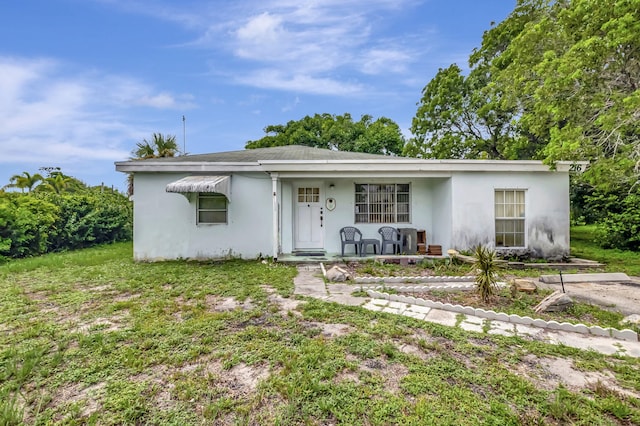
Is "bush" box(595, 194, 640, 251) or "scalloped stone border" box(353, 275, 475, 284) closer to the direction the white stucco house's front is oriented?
the scalloped stone border

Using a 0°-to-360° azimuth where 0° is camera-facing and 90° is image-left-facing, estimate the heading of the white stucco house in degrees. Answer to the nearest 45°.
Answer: approximately 0°

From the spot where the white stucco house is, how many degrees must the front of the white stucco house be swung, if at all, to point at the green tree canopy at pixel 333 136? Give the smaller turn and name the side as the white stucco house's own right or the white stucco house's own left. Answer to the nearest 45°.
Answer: approximately 180°

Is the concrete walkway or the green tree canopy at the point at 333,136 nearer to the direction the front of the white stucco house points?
the concrete walkway

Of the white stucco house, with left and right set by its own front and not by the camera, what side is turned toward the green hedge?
right

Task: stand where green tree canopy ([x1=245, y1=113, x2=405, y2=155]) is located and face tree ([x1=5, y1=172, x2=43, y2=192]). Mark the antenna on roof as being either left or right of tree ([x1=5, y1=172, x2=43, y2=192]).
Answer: left

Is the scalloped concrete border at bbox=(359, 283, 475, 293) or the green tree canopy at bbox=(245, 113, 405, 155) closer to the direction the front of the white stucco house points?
the scalloped concrete border

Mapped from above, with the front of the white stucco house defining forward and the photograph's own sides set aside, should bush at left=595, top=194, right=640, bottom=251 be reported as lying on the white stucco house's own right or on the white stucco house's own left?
on the white stucco house's own left

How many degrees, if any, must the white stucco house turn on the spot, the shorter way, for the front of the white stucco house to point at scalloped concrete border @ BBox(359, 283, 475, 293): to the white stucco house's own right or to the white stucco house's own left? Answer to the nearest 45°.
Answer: approximately 45° to the white stucco house's own left

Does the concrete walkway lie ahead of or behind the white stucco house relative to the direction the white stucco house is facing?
ahead

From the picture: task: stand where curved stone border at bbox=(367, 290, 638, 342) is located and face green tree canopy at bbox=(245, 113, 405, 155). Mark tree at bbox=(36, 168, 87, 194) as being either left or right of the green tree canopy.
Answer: left

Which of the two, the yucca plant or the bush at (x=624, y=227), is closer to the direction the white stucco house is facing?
the yucca plant
